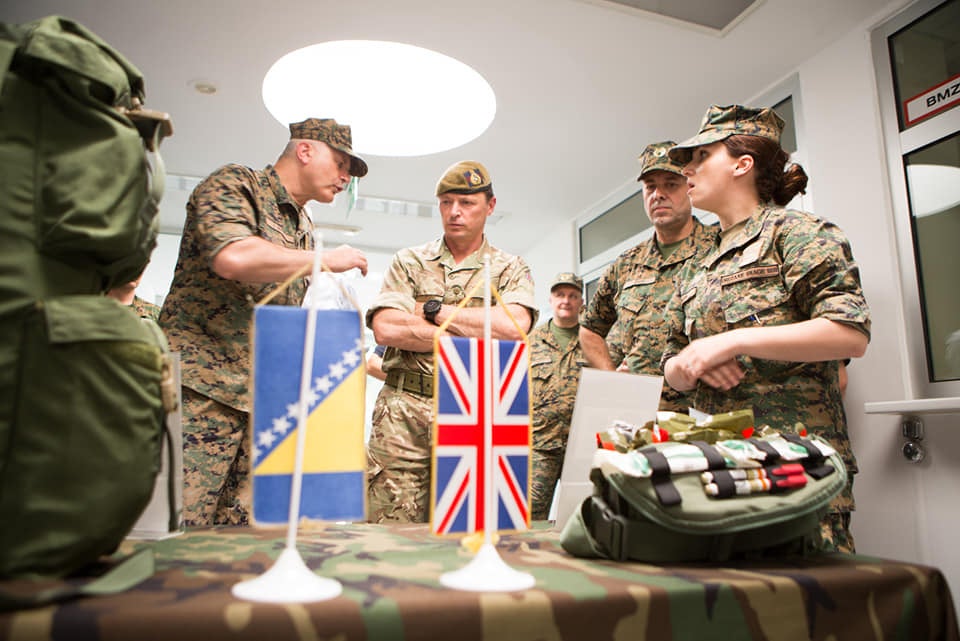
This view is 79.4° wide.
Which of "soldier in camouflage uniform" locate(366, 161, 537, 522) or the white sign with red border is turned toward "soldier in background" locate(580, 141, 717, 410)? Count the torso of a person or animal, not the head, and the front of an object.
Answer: the white sign with red border

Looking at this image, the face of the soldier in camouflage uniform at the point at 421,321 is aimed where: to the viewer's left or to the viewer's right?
to the viewer's left

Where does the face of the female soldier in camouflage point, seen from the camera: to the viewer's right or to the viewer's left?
to the viewer's left

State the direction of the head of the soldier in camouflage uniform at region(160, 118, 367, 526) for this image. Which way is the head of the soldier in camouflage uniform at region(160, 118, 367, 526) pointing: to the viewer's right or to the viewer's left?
to the viewer's right

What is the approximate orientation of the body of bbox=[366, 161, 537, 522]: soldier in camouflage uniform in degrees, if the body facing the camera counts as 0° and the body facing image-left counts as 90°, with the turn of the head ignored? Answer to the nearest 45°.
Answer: approximately 0°

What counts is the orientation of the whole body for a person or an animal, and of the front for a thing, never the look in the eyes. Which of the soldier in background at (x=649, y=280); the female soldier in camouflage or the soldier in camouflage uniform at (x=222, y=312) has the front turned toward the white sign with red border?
the soldier in camouflage uniform

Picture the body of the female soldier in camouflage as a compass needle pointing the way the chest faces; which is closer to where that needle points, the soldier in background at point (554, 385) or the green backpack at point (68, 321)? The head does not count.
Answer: the green backpack
